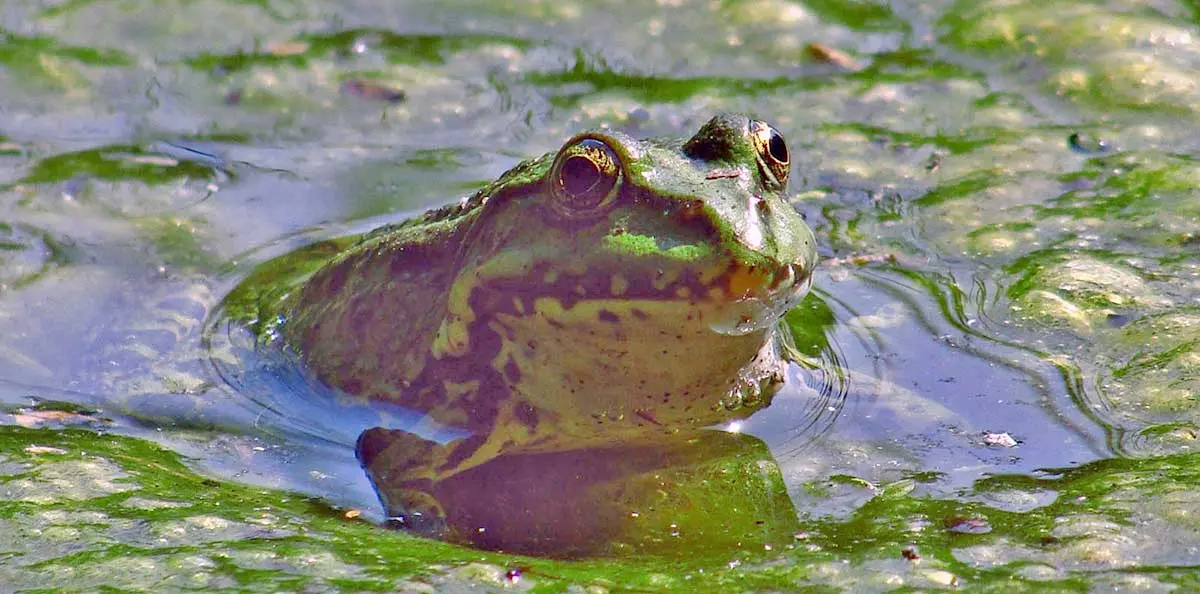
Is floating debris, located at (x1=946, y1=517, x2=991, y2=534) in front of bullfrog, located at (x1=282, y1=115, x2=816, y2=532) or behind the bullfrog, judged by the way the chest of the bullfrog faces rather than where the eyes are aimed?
in front

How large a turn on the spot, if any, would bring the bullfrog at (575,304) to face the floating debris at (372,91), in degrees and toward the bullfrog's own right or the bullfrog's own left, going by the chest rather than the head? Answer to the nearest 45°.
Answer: approximately 135° to the bullfrog's own left

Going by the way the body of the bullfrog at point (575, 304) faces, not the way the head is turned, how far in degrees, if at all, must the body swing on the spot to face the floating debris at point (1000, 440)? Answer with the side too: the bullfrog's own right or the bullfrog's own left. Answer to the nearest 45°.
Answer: approximately 45° to the bullfrog's own left

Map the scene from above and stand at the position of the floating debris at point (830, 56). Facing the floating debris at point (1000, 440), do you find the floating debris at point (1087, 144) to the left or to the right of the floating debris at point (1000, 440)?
left

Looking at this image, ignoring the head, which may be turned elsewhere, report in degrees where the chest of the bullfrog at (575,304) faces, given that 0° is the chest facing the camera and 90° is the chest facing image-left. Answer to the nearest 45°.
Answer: approximately 315°

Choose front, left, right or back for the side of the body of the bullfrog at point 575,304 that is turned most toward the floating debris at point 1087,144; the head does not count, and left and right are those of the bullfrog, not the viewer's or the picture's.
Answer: left

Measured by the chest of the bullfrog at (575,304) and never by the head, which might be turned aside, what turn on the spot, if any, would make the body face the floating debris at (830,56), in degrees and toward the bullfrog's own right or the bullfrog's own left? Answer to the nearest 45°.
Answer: approximately 90° to the bullfrog's own left

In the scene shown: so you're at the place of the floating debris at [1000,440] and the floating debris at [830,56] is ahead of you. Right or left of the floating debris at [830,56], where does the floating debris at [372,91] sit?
left

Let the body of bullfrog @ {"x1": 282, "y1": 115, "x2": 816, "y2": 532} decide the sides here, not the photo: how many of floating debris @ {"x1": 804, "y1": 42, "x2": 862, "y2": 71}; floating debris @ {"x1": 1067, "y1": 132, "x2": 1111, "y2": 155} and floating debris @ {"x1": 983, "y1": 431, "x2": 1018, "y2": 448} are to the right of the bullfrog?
0

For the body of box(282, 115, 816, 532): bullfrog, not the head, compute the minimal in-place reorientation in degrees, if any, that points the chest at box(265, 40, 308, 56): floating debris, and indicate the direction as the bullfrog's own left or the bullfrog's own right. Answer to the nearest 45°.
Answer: approximately 180°
